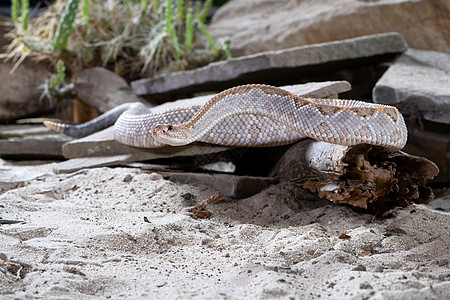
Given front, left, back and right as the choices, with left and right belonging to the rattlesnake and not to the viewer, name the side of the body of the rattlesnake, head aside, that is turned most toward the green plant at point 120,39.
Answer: right

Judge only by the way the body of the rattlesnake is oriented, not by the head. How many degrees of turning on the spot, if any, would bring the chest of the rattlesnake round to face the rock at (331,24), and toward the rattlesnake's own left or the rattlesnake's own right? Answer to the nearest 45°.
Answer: approximately 90° to the rattlesnake's own right

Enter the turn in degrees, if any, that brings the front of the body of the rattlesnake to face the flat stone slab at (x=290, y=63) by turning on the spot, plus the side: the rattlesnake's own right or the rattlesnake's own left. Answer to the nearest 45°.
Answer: approximately 90° to the rattlesnake's own right

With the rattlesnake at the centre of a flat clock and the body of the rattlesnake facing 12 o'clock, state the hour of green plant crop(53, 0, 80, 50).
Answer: The green plant is roughly at 2 o'clock from the rattlesnake.

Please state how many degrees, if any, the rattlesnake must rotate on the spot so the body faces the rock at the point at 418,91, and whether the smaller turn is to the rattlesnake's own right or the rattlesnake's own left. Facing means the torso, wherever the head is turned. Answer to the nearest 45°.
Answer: approximately 135° to the rattlesnake's own right

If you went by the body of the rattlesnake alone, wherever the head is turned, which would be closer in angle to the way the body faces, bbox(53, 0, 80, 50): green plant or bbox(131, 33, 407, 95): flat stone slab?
the green plant

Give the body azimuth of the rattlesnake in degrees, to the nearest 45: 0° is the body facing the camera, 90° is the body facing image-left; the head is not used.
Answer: approximately 90°

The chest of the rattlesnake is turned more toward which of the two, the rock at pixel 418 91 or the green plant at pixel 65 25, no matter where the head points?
the green plant
